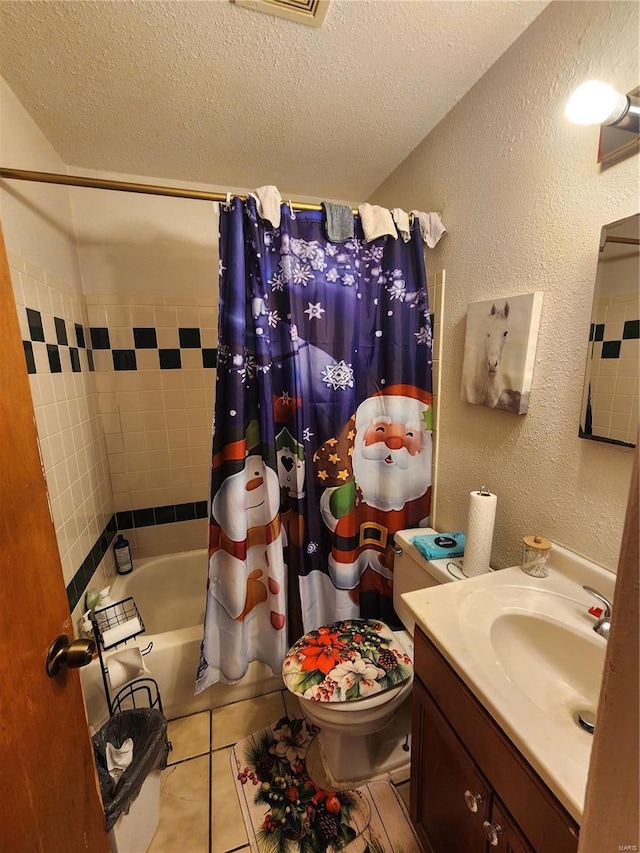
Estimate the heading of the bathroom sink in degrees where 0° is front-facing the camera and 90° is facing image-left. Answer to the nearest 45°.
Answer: approximately 45°

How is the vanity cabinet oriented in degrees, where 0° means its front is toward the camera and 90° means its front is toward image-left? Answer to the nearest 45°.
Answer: approximately 45°

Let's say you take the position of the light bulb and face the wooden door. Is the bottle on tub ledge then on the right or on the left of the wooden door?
right

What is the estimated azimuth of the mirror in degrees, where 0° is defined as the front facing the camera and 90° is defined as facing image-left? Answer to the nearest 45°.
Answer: approximately 45°
